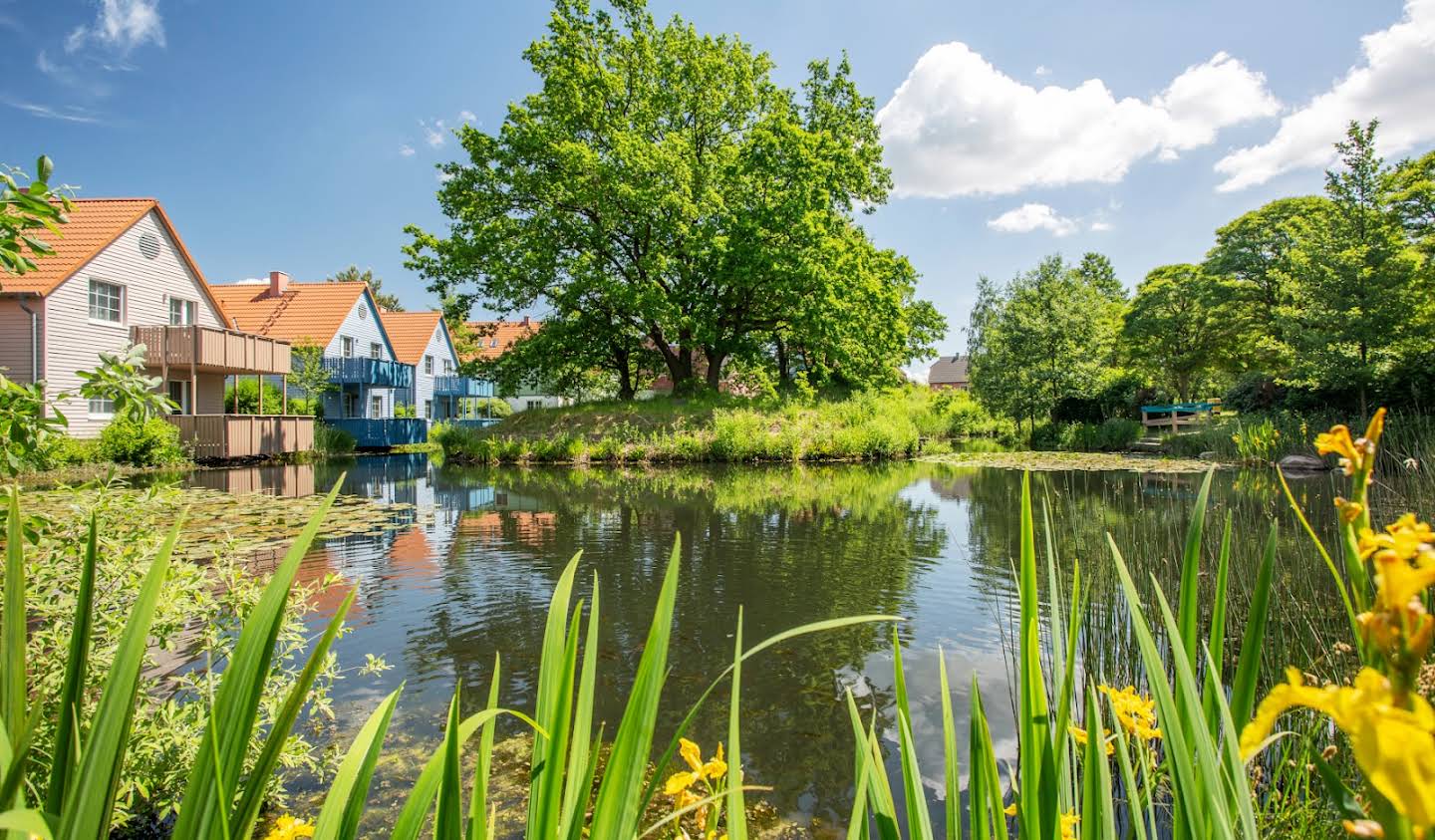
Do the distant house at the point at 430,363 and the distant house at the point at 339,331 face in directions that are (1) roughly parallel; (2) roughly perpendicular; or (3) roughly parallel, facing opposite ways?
roughly parallel

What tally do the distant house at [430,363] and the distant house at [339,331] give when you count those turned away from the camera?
0

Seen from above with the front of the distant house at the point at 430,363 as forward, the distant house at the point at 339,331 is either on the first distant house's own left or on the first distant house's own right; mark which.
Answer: on the first distant house's own right

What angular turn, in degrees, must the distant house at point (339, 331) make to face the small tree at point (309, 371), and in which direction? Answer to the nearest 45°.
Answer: approximately 45° to its right

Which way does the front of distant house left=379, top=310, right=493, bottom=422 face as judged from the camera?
facing the viewer and to the right of the viewer

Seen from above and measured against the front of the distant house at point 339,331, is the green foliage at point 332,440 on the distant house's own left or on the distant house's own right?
on the distant house's own right
